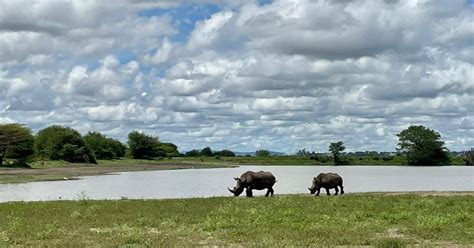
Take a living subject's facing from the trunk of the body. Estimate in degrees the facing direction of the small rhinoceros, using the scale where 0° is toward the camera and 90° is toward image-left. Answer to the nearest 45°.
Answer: approximately 90°

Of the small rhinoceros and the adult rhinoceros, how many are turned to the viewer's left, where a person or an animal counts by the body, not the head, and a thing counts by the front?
2

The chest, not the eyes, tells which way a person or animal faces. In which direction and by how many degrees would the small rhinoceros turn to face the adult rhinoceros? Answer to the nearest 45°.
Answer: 0° — it already faces it

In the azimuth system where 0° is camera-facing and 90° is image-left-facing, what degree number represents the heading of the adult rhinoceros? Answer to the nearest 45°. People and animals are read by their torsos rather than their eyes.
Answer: approximately 90°

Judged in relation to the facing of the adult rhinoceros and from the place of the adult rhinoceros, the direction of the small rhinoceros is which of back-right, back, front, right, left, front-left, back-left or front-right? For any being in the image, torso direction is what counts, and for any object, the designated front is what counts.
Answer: back
